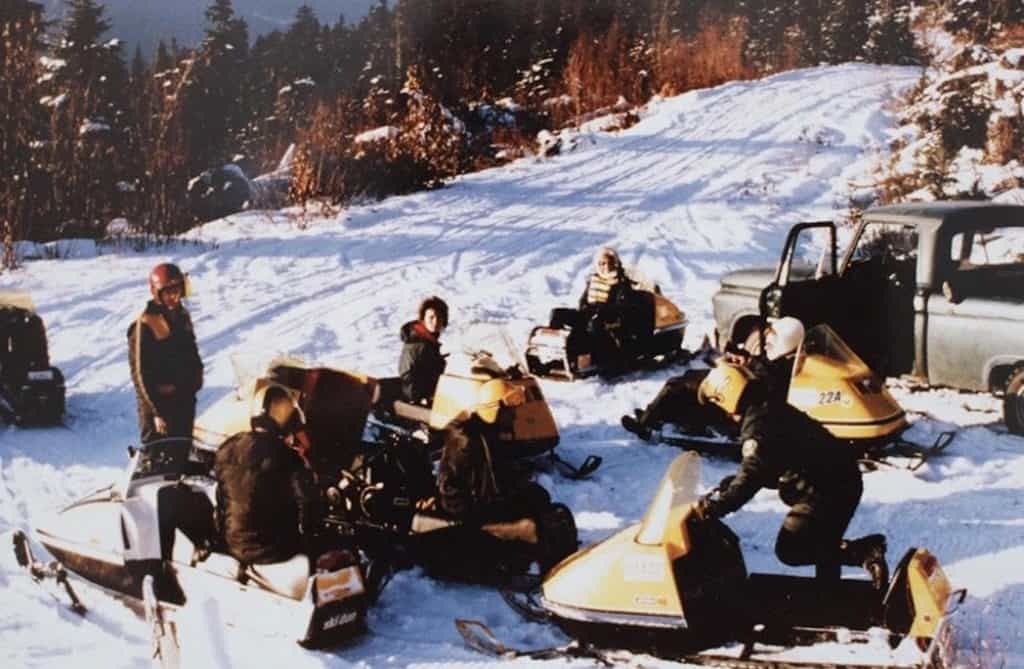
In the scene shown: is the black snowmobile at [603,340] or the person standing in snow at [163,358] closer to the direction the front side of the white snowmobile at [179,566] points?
the person standing in snow

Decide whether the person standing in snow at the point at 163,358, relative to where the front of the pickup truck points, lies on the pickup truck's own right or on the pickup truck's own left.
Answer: on the pickup truck's own left

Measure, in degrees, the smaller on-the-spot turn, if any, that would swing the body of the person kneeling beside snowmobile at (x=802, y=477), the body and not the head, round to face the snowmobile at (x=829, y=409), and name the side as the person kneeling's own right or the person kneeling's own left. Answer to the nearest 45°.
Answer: approximately 90° to the person kneeling's own right

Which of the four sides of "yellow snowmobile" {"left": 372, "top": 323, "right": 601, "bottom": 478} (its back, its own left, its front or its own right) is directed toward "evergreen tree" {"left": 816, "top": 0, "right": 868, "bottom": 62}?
left

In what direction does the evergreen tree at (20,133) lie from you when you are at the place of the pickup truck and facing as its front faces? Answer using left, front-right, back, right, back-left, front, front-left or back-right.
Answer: front-left

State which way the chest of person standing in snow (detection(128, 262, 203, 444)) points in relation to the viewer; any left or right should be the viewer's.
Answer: facing the viewer and to the right of the viewer

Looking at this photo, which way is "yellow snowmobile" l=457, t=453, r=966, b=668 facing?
to the viewer's left

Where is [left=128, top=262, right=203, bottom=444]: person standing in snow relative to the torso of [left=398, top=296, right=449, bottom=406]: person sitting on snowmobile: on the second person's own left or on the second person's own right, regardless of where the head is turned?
on the second person's own right

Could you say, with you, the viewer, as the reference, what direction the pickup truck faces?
facing away from the viewer and to the left of the viewer

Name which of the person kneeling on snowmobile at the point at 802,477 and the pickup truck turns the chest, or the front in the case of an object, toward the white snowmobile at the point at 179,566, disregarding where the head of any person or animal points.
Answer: the person kneeling on snowmobile

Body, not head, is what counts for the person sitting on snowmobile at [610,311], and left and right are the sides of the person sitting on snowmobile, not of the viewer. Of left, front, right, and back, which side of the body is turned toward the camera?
front

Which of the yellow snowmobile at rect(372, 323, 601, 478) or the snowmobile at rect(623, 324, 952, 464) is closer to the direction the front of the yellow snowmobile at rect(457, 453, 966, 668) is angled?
the yellow snowmobile

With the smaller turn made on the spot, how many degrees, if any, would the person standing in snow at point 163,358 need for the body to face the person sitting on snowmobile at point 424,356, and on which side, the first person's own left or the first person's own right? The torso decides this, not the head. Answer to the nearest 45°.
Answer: approximately 45° to the first person's own left

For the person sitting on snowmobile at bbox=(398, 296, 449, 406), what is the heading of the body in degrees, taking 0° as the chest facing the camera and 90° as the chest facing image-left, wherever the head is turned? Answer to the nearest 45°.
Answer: approximately 315°

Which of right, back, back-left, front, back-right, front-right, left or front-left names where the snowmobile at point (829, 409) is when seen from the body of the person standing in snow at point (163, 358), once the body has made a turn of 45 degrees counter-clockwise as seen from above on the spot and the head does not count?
front

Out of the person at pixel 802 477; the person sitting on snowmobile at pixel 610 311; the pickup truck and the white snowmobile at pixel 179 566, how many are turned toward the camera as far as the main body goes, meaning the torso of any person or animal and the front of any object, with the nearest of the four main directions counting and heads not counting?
1

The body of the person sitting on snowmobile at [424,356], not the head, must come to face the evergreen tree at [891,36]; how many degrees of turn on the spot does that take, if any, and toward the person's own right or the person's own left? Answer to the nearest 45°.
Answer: approximately 90° to the person's own left

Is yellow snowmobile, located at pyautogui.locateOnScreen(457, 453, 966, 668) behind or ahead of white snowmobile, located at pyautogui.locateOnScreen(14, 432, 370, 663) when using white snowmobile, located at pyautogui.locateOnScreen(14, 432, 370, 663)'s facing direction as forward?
behind

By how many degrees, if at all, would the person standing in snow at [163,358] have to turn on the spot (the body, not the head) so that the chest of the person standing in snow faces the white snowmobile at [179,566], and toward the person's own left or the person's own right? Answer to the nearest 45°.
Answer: approximately 45° to the person's own right
